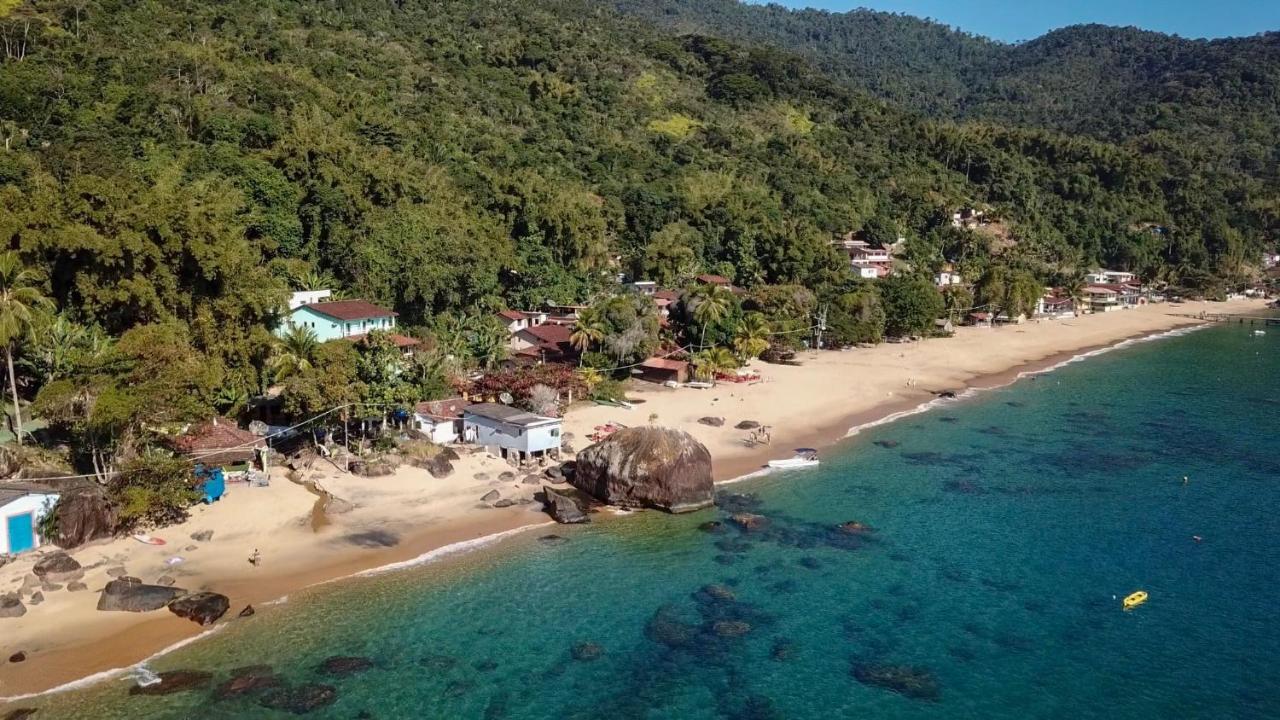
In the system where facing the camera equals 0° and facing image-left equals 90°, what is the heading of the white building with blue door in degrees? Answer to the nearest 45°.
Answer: approximately 315°

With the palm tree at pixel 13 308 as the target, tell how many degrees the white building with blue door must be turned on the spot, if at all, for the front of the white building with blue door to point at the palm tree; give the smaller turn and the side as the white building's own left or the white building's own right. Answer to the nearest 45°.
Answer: approximately 135° to the white building's own left

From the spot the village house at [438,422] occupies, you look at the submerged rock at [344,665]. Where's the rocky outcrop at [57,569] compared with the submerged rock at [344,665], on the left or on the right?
right

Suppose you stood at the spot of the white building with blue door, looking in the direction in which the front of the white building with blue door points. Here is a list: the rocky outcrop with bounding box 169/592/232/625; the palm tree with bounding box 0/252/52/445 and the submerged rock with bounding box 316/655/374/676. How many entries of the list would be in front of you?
2

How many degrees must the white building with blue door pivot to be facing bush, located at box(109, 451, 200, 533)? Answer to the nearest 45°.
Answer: approximately 45° to its left

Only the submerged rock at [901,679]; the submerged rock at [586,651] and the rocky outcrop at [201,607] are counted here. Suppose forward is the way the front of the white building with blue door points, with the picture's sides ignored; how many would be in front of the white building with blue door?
3

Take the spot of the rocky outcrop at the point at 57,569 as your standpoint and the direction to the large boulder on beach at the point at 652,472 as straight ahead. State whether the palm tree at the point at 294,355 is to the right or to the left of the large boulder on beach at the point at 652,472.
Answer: left

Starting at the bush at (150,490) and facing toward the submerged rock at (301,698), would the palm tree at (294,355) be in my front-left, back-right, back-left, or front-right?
back-left

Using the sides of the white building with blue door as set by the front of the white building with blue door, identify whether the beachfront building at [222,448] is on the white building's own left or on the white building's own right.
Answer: on the white building's own left

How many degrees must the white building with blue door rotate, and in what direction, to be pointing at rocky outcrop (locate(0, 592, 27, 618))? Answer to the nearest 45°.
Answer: approximately 45° to its right

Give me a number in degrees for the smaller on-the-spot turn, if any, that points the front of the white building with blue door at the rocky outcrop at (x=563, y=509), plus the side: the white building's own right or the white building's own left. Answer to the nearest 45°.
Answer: approximately 45° to the white building's own left
